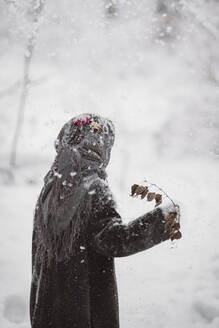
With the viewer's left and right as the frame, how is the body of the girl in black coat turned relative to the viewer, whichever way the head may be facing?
facing away from the viewer and to the right of the viewer

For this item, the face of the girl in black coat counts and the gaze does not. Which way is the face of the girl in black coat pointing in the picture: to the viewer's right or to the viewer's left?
to the viewer's right
